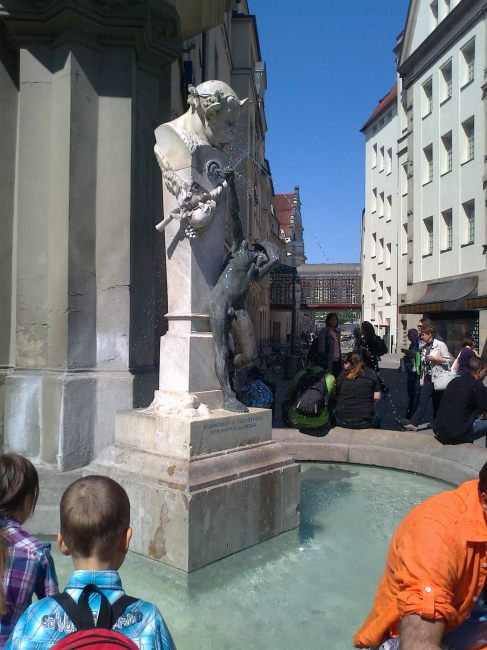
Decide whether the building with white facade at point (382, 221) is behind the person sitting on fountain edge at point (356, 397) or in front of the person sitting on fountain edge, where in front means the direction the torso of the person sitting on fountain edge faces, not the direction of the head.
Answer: in front

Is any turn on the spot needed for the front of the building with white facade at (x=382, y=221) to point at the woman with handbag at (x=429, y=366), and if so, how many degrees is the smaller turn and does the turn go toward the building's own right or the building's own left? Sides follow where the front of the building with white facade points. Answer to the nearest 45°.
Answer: approximately 45° to the building's own left

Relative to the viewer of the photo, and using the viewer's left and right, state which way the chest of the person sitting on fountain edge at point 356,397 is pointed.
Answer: facing away from the viewer

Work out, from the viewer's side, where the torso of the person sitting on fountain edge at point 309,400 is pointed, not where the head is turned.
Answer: away from the camera

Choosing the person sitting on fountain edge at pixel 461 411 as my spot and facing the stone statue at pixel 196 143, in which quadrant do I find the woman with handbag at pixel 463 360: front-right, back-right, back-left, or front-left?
back-right

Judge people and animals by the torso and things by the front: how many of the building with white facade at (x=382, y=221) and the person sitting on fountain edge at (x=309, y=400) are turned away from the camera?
1

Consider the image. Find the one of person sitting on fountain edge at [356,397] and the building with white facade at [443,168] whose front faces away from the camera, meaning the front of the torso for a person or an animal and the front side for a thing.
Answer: the person sitting on fountain edge
